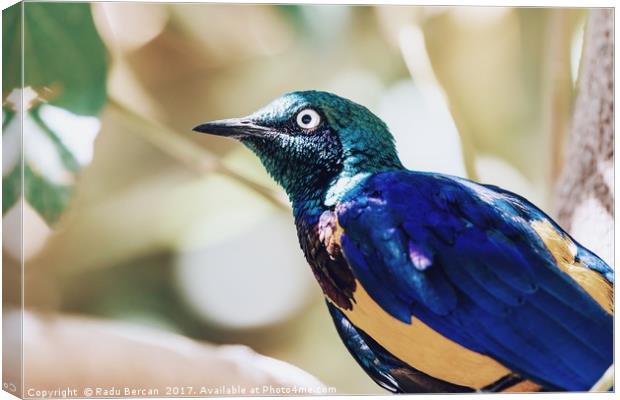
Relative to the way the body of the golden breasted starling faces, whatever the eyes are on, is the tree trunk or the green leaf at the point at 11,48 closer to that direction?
the green leaf

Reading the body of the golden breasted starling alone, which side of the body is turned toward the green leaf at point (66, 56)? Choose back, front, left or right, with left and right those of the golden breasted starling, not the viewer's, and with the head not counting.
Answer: front

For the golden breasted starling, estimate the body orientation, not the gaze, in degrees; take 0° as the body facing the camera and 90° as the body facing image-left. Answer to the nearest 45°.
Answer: approximately 90°

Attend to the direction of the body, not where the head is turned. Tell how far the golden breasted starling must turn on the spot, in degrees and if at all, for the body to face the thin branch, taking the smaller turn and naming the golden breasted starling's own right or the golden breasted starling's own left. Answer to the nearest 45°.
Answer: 0° — it already faces it

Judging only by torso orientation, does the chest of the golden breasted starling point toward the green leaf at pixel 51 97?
yes
